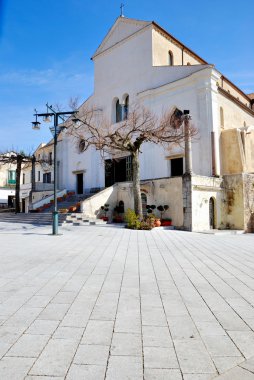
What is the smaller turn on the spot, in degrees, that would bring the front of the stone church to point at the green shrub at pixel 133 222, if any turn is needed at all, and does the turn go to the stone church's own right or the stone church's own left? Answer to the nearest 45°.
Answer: approximately 45° to the stone church's own left

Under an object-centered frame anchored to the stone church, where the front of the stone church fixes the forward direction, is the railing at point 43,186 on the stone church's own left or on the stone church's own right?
on the stone church's own right

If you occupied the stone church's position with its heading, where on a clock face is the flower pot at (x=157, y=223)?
The flower pot is roughly at 11 o'clock from the stone church.

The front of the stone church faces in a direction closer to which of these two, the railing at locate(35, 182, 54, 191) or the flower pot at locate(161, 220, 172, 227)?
the flower pot

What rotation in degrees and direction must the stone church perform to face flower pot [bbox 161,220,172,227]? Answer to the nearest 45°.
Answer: approximately 45° to its left

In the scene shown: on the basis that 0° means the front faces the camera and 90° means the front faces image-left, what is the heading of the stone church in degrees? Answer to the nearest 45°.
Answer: approximately 45°
